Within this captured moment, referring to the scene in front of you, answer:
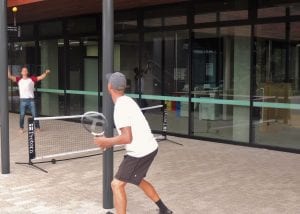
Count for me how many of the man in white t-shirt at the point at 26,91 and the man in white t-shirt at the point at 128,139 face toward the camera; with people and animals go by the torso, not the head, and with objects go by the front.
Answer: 1

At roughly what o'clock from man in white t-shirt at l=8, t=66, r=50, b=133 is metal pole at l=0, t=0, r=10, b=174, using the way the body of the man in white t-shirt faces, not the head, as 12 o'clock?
The metal pole is roughly at 12 o'clock from the man in white t-shirt.

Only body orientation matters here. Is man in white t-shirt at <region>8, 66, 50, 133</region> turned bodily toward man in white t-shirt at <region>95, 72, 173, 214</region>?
yes

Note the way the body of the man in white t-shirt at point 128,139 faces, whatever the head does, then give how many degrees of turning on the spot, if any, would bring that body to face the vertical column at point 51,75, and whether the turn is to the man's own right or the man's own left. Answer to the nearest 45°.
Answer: approximately 45° to the man's own right

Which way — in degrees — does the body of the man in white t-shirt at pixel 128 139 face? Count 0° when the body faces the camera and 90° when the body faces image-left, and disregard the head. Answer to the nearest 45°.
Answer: approximately 135°

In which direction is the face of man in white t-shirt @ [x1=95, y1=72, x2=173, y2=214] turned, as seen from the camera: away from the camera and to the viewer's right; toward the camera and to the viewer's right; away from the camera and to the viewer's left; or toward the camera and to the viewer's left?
away from the camera and to the viewer's left
